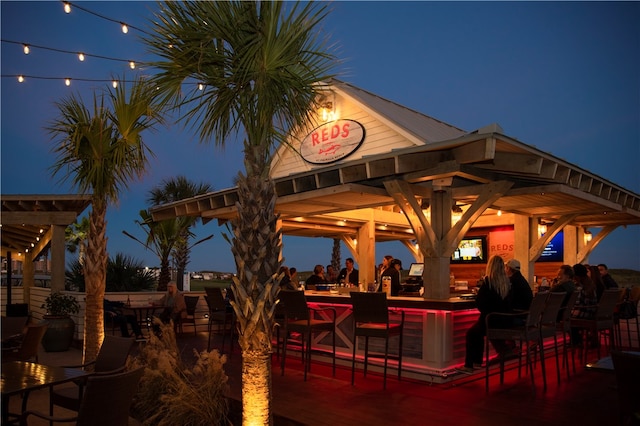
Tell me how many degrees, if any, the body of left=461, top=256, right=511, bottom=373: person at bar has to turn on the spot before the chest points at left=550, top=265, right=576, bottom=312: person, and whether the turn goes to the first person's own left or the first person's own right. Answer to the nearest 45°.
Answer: approximately 90° to the first person's own right

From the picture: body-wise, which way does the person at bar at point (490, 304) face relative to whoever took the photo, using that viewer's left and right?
facing away from the viewer and to the left of the viewer

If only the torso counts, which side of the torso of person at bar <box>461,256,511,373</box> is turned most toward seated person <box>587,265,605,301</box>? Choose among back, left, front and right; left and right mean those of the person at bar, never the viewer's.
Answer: right

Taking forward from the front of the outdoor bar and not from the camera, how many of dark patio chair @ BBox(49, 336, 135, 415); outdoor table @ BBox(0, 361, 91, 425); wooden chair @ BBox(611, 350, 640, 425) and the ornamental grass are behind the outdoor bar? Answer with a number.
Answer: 0

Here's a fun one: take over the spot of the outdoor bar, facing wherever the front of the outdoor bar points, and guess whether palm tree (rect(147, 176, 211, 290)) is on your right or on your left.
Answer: on your right

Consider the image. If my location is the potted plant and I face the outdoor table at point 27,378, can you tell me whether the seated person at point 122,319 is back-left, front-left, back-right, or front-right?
back-left

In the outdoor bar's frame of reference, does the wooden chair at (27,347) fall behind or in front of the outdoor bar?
in front

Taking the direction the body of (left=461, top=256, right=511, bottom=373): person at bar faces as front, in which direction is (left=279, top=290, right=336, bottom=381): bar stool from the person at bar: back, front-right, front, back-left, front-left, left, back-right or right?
front-left

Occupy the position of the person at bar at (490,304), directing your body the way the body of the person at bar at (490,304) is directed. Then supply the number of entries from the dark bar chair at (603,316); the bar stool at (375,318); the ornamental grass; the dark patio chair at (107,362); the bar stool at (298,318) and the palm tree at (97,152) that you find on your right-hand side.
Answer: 1

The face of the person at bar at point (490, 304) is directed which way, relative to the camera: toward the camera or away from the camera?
away from the camera
